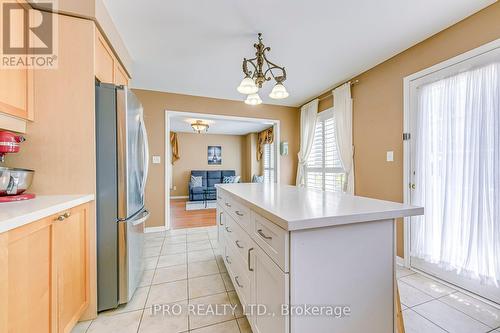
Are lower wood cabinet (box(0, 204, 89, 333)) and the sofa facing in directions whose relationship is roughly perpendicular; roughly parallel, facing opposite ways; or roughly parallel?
roughly perpendicular

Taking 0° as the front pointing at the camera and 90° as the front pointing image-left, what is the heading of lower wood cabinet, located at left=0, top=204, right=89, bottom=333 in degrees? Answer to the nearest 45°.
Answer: approximately 315°

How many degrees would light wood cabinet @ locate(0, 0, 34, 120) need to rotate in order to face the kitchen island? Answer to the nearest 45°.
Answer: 0° — it already faces it

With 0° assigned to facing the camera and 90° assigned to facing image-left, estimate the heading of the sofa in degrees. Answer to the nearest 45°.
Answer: approximately 0°

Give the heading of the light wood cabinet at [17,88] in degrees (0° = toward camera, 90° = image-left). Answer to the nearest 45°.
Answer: approximately 315°

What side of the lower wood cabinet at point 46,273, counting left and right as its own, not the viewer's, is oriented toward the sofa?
left

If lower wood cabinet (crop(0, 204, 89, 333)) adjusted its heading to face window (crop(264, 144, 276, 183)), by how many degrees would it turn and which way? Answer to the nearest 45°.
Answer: approximately 90° to its left

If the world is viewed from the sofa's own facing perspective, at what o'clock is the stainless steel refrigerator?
The stainless steel refrigerator is roughly at 12 o'clock from the sofa.
